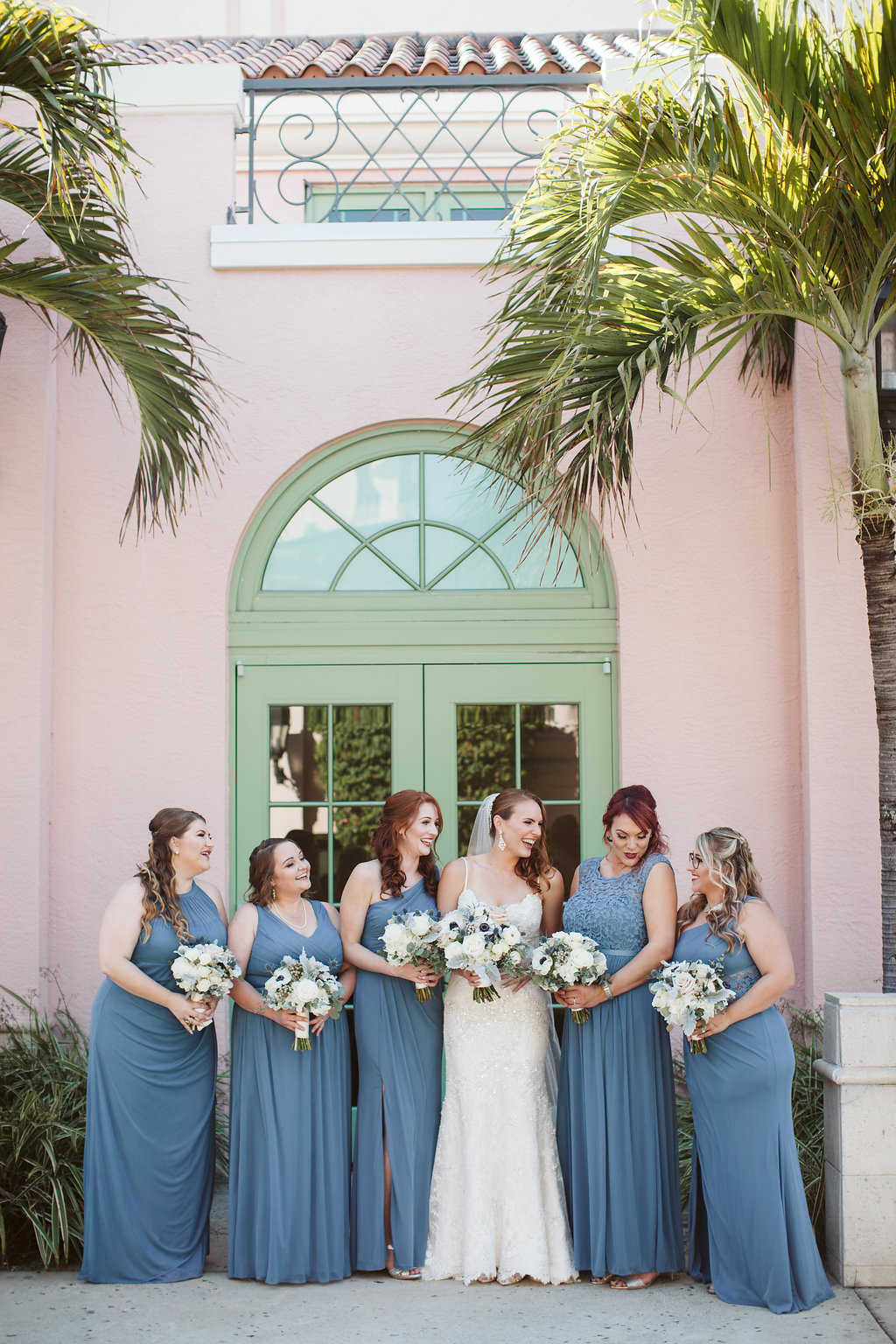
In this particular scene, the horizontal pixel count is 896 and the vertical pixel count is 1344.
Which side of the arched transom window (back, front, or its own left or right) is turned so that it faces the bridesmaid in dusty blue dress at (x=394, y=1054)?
front

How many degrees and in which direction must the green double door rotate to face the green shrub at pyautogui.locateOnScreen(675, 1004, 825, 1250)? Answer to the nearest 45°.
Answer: approximately 45° to its left

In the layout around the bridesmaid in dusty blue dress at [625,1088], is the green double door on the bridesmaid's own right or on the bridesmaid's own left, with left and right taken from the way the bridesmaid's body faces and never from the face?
on the bridesmaid's own right

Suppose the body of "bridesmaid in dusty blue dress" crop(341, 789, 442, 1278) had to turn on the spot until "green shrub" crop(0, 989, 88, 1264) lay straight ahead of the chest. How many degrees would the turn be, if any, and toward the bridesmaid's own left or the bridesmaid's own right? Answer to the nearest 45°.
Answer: approximately 135° to the bridesmaid's own right

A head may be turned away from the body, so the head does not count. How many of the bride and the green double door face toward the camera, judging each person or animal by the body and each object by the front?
2

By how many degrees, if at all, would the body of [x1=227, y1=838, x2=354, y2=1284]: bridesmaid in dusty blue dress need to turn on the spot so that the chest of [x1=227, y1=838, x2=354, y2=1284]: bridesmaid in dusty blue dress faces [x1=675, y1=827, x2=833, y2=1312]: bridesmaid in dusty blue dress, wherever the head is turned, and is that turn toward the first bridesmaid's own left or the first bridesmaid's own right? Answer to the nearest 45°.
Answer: approximately 45° to the first bridesmaid's own left

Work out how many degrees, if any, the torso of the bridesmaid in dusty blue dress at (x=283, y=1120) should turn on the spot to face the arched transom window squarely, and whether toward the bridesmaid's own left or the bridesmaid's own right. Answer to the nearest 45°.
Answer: approximately 135° to the bridesmaid's own left

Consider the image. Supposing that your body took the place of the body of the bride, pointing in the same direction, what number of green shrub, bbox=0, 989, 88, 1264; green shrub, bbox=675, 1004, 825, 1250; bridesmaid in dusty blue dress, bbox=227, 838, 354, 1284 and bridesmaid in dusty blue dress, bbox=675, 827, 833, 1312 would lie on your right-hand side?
2
